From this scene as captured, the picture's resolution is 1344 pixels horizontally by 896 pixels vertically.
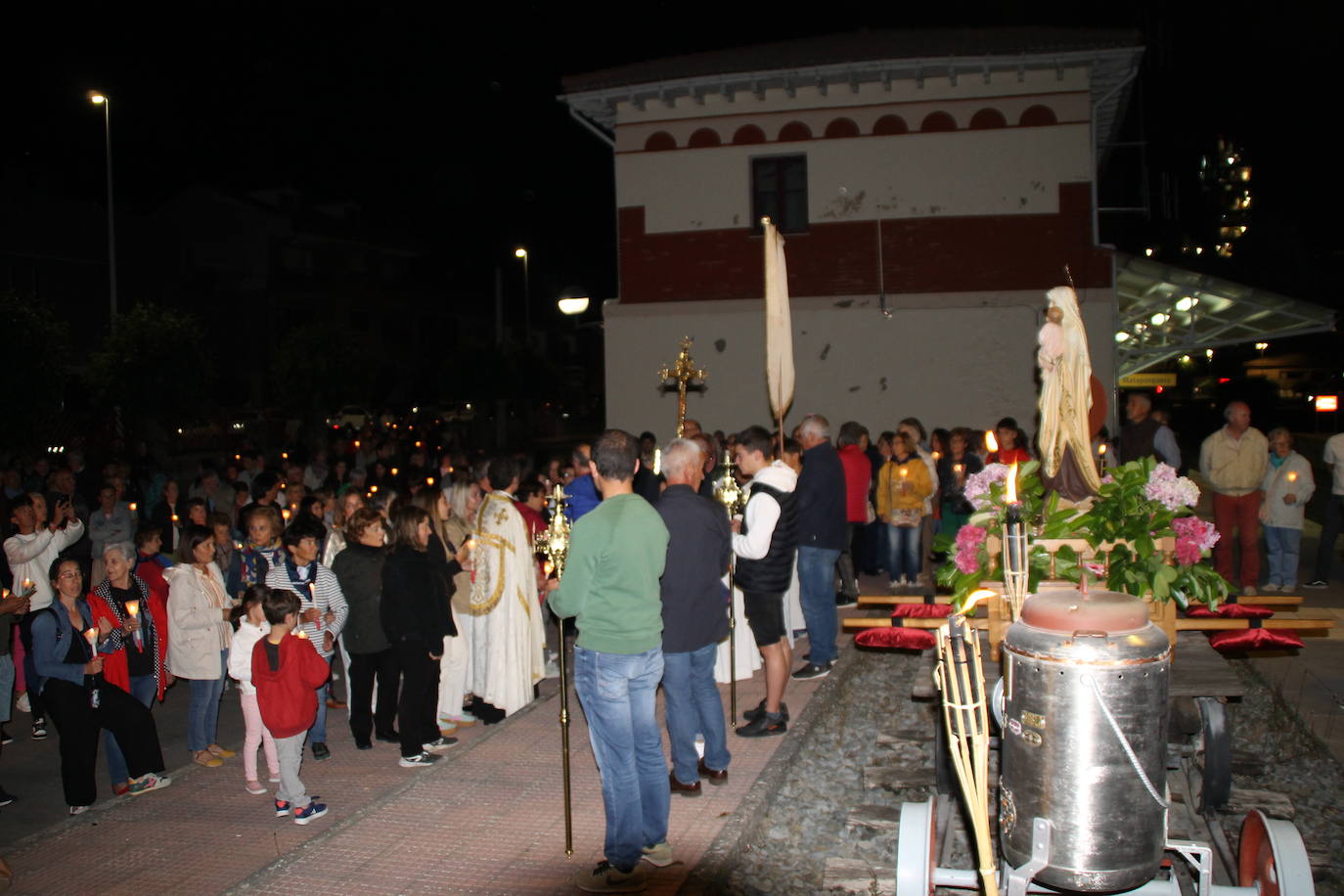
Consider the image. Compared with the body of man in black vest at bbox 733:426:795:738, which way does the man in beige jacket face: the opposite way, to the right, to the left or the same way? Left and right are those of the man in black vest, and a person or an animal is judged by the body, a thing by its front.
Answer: to the left

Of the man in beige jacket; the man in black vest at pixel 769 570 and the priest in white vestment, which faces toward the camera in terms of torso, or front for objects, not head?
the man in beige jacket

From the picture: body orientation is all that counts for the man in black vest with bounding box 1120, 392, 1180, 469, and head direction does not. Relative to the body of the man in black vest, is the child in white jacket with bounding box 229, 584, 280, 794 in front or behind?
in front

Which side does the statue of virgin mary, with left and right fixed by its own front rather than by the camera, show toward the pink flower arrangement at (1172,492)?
left

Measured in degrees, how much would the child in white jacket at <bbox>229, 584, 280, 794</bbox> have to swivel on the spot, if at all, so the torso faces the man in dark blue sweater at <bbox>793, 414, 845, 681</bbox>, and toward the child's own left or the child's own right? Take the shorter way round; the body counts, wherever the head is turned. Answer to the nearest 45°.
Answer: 0° — they already face them

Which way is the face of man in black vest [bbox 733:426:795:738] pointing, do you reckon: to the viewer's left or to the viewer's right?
to the viewer's left

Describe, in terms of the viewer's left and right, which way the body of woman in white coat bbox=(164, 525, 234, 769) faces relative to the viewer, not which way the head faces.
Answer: facing the viewer and to the right of the viewer

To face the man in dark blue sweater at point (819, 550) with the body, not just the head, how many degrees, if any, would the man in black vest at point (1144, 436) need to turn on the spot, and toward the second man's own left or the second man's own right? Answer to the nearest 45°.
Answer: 0° — they already face them

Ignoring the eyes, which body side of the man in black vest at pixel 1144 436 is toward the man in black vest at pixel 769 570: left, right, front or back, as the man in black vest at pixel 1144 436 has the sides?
front

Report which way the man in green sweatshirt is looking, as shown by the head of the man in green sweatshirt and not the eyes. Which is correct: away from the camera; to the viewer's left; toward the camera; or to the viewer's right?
away from the camera

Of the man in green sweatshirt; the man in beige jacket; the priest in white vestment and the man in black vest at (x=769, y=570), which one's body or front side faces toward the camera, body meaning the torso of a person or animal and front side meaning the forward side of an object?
the man in beige jacket

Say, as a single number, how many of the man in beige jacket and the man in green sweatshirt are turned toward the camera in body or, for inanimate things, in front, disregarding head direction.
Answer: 1

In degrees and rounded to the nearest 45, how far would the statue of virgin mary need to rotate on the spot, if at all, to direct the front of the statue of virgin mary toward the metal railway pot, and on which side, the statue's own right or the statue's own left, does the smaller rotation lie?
approximately 45° to the statue's own left
